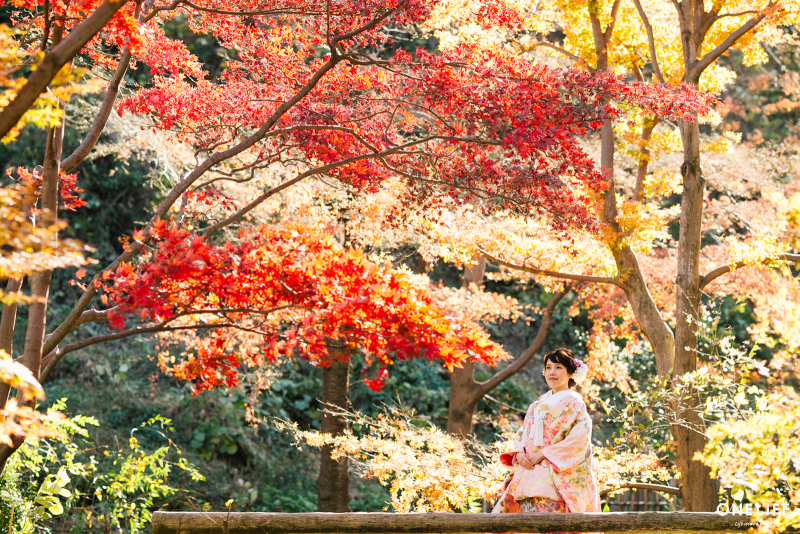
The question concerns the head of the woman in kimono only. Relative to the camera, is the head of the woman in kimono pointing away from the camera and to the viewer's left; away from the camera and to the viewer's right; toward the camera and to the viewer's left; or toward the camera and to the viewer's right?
toward the camera and to the viewer's left

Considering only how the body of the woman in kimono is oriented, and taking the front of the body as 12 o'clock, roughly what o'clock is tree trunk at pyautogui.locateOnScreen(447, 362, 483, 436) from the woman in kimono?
The tree trunk is roughly at 4 o'clock from the woman in kimono.

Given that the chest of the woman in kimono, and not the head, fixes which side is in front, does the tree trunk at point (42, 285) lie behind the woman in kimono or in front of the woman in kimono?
in front

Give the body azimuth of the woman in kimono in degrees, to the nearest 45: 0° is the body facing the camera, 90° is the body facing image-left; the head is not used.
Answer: approximately 45°

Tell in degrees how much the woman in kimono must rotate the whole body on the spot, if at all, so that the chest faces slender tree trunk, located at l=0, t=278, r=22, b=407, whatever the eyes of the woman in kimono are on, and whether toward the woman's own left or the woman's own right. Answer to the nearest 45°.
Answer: approximately 45° to the woman's own right
